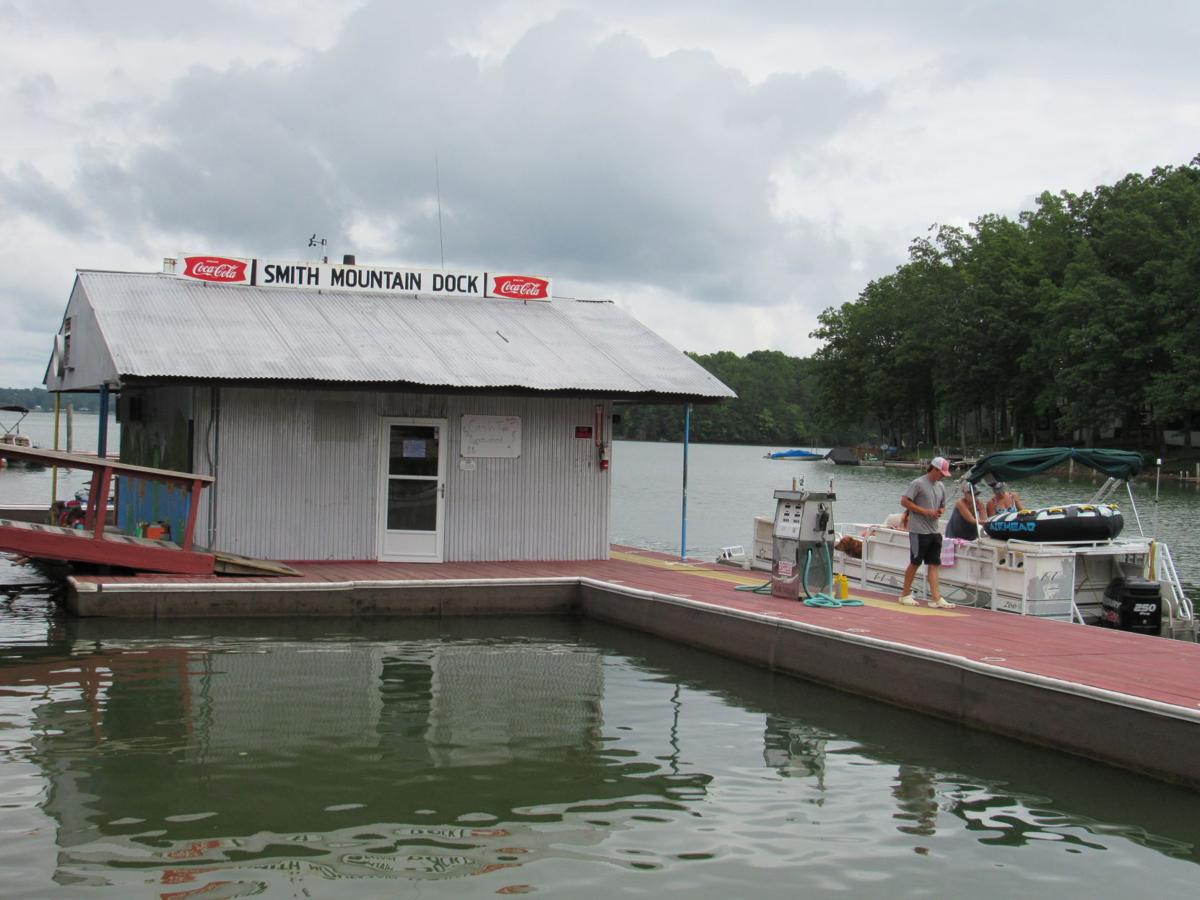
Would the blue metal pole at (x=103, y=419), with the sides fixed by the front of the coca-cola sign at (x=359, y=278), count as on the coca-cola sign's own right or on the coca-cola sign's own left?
on the coca-cola sign's own right

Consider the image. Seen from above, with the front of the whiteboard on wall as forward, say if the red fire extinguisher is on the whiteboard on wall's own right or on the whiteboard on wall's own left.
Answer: on the whiteboard on wall's own left

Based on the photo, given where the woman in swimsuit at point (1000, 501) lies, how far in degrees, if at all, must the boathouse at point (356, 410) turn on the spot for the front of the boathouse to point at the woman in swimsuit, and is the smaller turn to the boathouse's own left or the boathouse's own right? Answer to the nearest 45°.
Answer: approximately 90° to the boathouse's own left

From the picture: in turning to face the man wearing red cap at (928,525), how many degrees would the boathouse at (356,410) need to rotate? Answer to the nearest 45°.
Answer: approximately 45° to its left

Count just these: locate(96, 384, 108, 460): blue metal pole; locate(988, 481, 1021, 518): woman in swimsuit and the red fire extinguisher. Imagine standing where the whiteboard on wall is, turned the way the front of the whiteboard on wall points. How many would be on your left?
2

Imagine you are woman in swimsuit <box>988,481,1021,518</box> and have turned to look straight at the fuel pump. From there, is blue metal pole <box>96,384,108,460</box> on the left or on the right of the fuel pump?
right

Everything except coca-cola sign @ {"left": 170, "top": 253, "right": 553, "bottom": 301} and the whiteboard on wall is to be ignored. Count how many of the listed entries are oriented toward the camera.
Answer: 2

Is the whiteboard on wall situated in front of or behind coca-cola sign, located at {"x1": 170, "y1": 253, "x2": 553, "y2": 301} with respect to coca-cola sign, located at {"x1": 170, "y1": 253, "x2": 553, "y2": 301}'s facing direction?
in front

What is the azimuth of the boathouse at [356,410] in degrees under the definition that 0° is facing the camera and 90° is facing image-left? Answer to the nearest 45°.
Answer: approximately 0°

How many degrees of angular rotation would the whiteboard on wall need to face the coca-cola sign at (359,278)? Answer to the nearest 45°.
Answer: approximately 135° to its right

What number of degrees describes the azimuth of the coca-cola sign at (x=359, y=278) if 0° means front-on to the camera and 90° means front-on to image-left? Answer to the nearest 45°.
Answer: approximately 0°

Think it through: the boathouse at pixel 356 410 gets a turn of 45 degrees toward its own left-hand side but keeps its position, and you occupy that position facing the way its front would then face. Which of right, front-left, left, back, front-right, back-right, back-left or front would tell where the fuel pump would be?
front

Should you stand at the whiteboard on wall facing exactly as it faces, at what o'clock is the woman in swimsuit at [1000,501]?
The woman in swimsuit is roughly at 9 o'clock from the whiteboard on wall.
